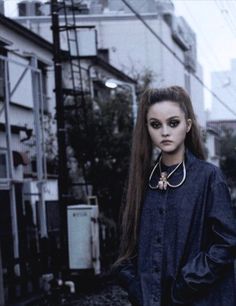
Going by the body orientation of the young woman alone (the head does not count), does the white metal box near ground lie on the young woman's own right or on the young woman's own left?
on the young woman's own right

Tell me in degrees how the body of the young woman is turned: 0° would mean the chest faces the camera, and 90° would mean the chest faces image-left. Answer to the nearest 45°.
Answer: approximately 45°

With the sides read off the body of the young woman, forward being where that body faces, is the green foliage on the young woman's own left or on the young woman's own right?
on the young woman's own right

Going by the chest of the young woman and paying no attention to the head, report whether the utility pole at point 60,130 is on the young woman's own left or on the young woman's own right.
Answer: on the young woman's own right
